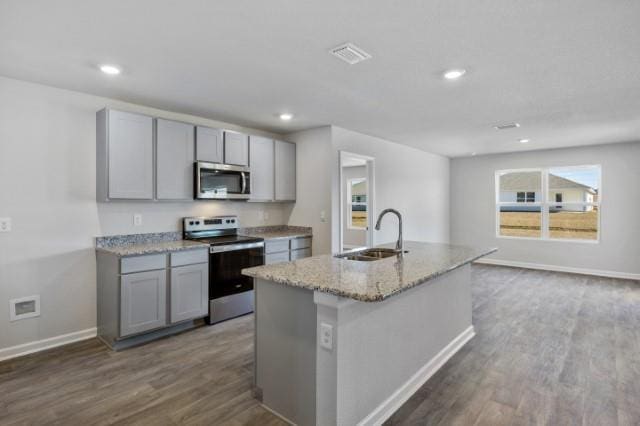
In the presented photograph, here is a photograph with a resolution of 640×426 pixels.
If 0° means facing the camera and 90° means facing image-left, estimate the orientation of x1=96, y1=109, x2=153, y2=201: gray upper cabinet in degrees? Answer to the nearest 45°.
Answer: approximately 315°

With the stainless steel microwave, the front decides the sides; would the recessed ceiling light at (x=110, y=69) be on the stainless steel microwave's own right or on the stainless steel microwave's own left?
on the stainless steel microwave's own right

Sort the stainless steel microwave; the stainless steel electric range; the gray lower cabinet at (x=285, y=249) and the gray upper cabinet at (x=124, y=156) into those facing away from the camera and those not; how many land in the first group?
0

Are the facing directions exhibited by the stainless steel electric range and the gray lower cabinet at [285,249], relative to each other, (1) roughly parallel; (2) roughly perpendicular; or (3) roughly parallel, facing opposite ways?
roughly parallel

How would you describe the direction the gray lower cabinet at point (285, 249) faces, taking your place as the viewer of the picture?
facing the viewer and to the right of the viewer

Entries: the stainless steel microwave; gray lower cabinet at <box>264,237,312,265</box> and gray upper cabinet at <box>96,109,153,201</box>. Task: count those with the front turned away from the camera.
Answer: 0

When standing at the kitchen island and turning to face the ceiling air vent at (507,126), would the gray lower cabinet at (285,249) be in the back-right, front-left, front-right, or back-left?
front-left

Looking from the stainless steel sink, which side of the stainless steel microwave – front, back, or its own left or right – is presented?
front
